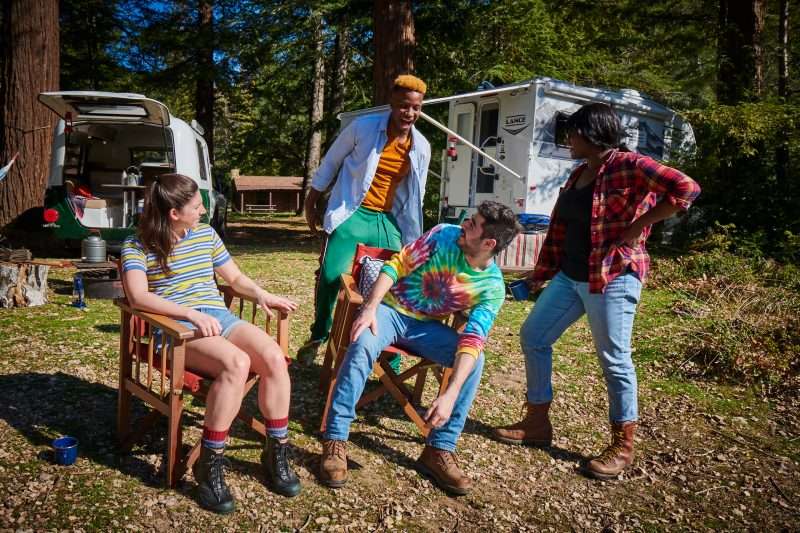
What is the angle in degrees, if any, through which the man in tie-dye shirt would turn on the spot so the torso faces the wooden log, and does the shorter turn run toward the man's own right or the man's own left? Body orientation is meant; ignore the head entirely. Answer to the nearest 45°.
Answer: approximately 135° to the man's own right

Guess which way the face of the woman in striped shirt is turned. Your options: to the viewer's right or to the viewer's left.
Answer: to the viewer's right

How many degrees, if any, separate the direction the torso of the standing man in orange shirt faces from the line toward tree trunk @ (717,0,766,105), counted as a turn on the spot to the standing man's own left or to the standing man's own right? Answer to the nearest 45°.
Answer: approximately 90° to the standing man's own left

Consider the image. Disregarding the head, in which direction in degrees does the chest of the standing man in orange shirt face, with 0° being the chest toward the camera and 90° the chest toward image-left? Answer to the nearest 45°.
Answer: approximately 315°

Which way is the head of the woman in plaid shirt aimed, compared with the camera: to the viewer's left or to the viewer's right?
to the viewer's left

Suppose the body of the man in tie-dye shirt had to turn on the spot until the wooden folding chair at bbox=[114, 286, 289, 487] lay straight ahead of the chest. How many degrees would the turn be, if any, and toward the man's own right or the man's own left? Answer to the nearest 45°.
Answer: approximately 90° to the man's own right

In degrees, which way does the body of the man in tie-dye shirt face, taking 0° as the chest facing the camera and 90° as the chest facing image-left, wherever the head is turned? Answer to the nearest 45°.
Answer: approximately 0°

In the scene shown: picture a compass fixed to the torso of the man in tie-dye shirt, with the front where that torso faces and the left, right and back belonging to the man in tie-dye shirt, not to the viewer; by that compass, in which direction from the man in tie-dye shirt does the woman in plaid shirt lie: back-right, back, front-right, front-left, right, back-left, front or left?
left

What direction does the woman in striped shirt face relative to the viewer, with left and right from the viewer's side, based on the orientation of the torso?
facing the viewer and to the right of the viewer

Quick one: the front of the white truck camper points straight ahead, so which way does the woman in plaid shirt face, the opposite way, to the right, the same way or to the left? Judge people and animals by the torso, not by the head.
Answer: the opposite way

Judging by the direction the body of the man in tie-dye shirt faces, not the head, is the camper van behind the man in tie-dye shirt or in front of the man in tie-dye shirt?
behind

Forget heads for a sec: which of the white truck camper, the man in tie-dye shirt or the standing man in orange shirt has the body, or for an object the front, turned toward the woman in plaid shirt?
the standing man in orange shirt

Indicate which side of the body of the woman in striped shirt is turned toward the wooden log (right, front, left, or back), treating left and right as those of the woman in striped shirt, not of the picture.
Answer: back

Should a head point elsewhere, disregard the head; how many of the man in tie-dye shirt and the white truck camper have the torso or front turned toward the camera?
1
